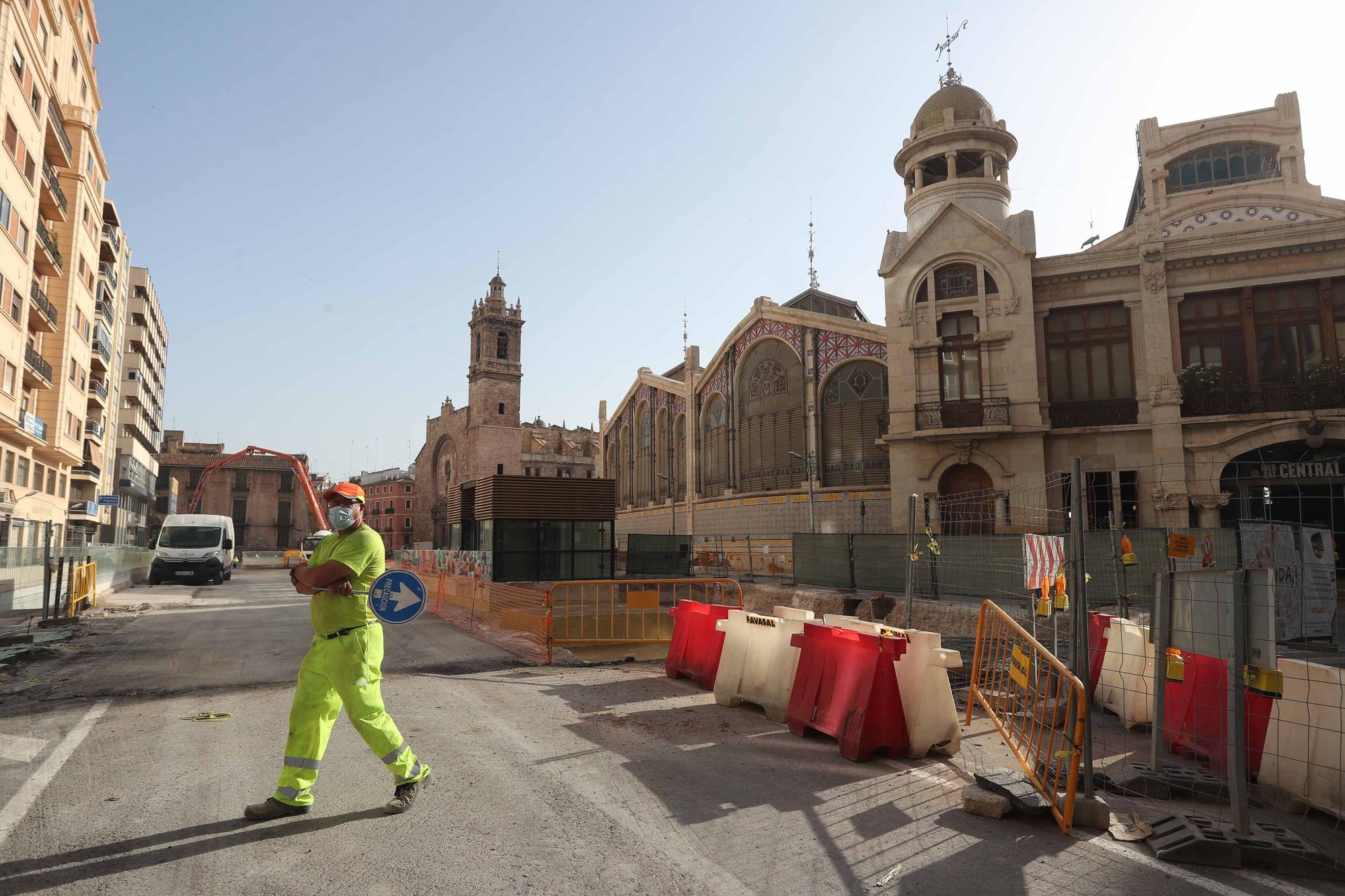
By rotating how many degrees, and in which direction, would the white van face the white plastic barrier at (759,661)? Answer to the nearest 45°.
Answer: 0° — it already faces it

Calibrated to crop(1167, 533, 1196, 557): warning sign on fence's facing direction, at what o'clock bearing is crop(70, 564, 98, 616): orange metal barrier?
The orange metal barrier is roughly at 3 o'clock from the warning sign on fence.

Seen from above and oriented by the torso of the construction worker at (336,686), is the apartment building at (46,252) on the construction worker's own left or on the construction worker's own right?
on the construction worker's own right

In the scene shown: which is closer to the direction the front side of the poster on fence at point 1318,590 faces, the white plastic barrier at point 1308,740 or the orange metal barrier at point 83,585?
the white plastic barrier

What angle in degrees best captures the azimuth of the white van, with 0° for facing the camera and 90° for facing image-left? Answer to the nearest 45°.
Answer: approximately 0°

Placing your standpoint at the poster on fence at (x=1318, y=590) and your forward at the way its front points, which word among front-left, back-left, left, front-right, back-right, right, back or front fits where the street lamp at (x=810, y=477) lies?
back-right

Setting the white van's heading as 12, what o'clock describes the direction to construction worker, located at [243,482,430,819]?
The construction worker is roughly at 12 o'clock from the white van.

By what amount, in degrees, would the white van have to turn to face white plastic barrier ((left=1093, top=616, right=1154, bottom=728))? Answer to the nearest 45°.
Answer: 0° — it already faces it

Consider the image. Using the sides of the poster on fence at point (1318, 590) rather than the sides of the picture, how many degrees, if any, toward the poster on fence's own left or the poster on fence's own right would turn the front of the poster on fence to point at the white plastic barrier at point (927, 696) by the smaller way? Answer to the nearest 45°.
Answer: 0° — it already faces it

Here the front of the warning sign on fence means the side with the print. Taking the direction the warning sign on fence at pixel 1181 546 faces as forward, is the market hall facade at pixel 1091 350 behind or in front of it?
behind

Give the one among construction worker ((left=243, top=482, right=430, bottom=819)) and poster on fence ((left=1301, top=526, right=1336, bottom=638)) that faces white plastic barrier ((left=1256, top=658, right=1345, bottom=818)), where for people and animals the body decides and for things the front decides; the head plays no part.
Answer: the poster on fence
